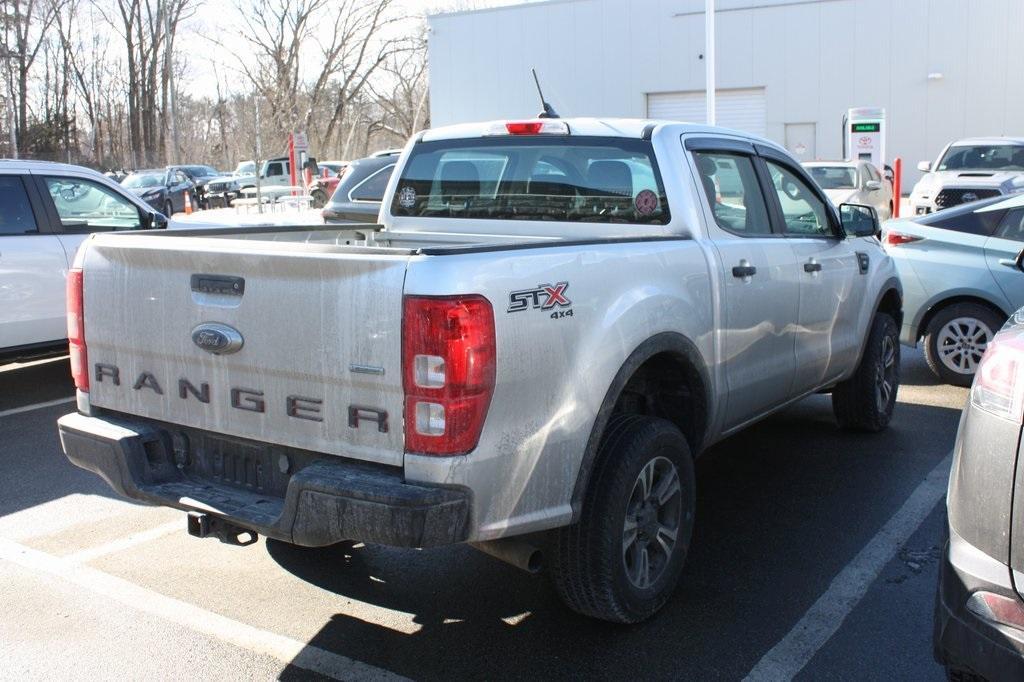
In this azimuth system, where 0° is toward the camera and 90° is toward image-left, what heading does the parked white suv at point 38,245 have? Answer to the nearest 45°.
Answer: approximately 270°

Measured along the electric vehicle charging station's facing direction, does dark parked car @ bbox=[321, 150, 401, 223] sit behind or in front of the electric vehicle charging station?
in front

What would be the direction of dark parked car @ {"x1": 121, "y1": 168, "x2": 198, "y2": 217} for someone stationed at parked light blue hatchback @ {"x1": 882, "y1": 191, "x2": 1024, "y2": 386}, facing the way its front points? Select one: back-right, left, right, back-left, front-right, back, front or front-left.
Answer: back-left

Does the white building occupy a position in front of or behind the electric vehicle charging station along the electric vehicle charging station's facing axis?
behind

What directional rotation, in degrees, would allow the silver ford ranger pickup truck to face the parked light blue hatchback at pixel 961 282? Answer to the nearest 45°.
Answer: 0° — it already faces it

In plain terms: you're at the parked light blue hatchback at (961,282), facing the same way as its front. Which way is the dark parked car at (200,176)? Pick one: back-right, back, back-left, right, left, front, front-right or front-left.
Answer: back-left

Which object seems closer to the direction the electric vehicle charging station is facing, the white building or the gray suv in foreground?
the gray suv in foreground

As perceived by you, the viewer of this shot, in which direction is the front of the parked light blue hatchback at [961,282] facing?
facing to the right of the viewer

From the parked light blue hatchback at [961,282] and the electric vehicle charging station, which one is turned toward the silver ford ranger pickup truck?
the electric vehicle charging station

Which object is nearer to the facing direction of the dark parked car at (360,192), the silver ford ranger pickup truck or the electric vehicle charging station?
the electric vehicle charging station
